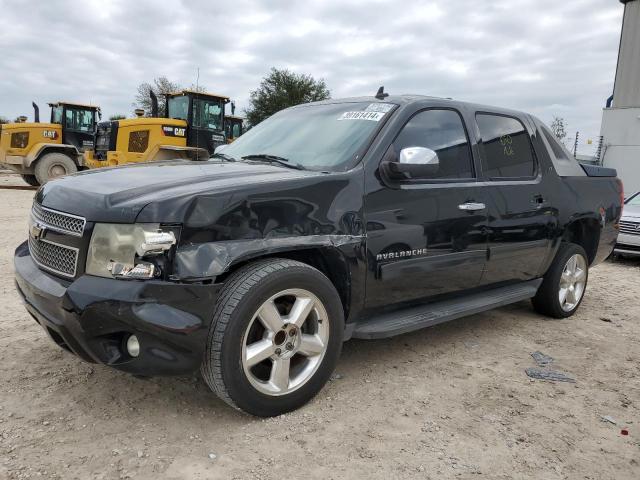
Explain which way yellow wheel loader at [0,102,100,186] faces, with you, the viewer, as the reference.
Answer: facing to the right of the viewer

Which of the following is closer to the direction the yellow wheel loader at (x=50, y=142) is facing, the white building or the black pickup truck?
the white building

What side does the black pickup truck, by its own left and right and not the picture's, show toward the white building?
back

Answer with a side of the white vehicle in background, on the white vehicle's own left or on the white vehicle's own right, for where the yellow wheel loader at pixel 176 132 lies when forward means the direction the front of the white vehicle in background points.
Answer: on the white vehicle's own right

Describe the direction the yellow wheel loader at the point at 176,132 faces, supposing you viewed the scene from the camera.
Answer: facing away from the viewer and to the right of the viewer

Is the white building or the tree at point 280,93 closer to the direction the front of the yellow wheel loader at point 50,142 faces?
the white building

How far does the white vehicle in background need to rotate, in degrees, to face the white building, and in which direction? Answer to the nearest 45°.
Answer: approximately 135° to its right

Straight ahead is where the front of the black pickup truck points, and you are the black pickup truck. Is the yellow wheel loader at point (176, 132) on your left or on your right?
on your right

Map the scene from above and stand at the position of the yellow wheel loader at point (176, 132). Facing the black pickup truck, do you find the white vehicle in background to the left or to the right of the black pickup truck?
left

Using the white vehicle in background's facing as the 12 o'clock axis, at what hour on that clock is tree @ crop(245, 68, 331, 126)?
The tree is roughly at 3 o'clock from the white vehicle in background.

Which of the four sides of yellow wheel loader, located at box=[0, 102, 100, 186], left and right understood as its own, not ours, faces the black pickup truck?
right

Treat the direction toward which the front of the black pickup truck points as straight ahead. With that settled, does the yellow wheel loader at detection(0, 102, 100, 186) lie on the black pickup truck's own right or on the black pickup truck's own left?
on the black pickup truck's own right

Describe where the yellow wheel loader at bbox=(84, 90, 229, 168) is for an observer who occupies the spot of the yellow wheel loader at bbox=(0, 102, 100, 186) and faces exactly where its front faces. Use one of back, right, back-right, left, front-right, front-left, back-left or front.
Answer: front-right

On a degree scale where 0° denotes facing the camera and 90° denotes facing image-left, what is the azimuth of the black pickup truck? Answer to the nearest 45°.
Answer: approximately 45°
